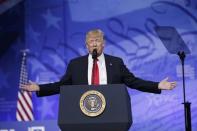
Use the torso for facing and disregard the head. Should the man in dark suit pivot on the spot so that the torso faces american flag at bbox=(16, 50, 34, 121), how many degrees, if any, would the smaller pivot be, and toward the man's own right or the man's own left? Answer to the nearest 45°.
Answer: approximately 180°

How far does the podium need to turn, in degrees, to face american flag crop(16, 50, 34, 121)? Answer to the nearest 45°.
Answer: approximately 180°

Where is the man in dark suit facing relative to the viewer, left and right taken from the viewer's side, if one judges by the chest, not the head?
facing the viewer

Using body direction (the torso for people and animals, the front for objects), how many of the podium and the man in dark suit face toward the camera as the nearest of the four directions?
2

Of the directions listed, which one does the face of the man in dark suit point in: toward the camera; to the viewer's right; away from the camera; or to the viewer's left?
toward the camera

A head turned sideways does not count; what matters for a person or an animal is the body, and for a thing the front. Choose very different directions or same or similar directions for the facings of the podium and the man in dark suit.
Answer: same or similar directions

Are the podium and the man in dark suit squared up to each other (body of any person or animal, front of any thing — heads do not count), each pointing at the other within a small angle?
no
